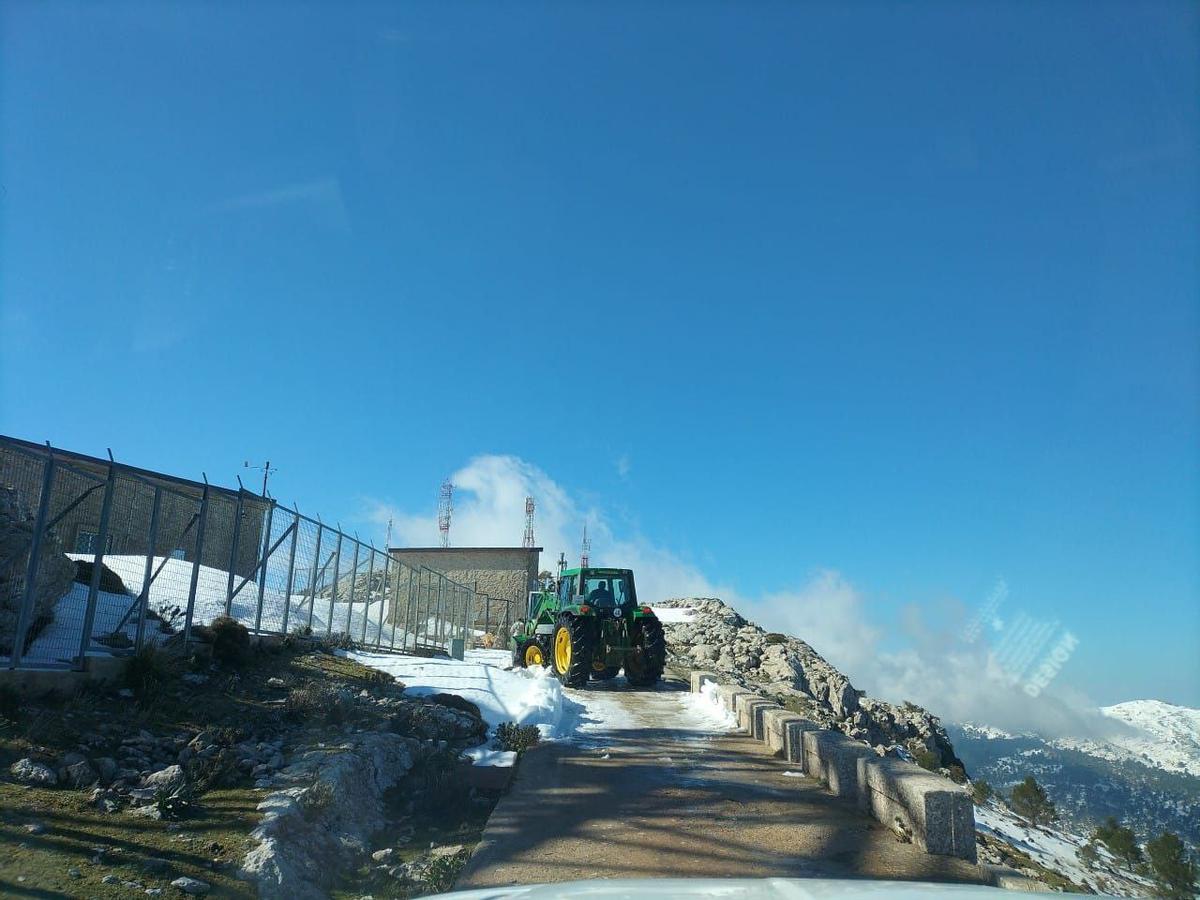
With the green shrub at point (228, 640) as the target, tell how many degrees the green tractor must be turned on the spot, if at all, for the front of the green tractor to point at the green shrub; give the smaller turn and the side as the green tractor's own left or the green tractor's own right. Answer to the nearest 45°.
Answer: approximately 90° to the green tractor's own left

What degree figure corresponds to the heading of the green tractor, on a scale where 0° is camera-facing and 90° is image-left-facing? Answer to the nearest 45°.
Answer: approximately 135°

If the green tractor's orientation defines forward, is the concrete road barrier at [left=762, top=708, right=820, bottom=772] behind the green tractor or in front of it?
behind

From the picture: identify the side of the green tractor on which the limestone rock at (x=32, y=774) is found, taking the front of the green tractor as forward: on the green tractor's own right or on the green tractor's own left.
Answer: on the green tractor's own left

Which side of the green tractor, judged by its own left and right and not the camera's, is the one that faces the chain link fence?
left

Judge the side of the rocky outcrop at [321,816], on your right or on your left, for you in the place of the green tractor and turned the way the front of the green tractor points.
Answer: on your left

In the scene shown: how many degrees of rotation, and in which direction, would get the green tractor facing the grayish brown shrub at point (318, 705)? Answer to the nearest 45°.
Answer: approximately 135° to its left

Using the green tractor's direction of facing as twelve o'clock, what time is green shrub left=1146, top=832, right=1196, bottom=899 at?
The green shrub is roughly at 5 o'clock from the green tractor.

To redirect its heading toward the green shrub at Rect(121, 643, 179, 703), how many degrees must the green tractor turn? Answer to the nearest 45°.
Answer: approximately 135° to its left
